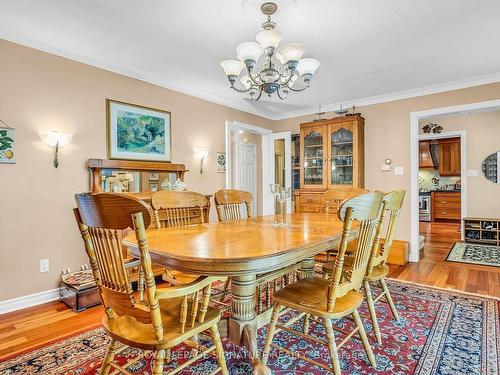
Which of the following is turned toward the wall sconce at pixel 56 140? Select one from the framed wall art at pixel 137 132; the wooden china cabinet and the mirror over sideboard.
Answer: the wooden china cabinet

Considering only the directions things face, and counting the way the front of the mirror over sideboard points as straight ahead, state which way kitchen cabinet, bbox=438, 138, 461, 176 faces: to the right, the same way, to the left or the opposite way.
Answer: to the right

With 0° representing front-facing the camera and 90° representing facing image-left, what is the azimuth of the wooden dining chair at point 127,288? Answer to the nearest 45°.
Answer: approximately 225°

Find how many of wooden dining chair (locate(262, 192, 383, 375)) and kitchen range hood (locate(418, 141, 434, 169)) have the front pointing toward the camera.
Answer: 1

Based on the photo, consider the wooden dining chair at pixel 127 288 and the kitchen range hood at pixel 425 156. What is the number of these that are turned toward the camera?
1

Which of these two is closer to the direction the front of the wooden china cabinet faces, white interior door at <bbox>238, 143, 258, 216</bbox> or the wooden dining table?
the wooden dining table
